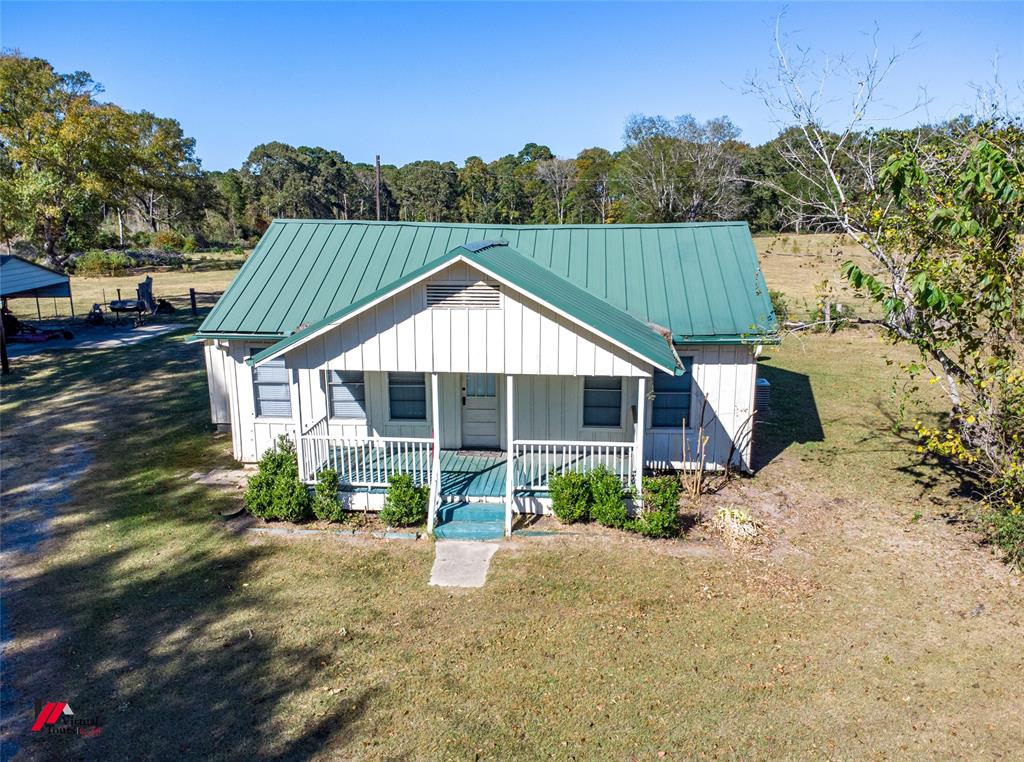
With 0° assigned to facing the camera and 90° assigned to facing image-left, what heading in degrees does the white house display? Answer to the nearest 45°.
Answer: approximately 0°

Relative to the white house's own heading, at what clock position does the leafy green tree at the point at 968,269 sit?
The leafy green tree is roughly at 10 o'clock from the white house.

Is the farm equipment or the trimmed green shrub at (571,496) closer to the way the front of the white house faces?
the trimmed green shrub

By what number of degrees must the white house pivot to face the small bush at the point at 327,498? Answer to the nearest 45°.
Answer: approximately 45° to its right

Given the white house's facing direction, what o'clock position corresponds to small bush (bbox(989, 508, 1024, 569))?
The small bush is roughly at 10 o'clock from the white house.

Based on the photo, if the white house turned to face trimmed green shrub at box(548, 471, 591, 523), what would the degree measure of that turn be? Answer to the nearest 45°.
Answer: approximately 45° to its left

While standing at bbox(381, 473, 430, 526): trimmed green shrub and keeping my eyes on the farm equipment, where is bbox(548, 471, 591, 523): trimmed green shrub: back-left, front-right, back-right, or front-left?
back-right

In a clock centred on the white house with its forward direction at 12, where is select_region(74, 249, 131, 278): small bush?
The small bush is roughly at 5 o'clock from the white house.
